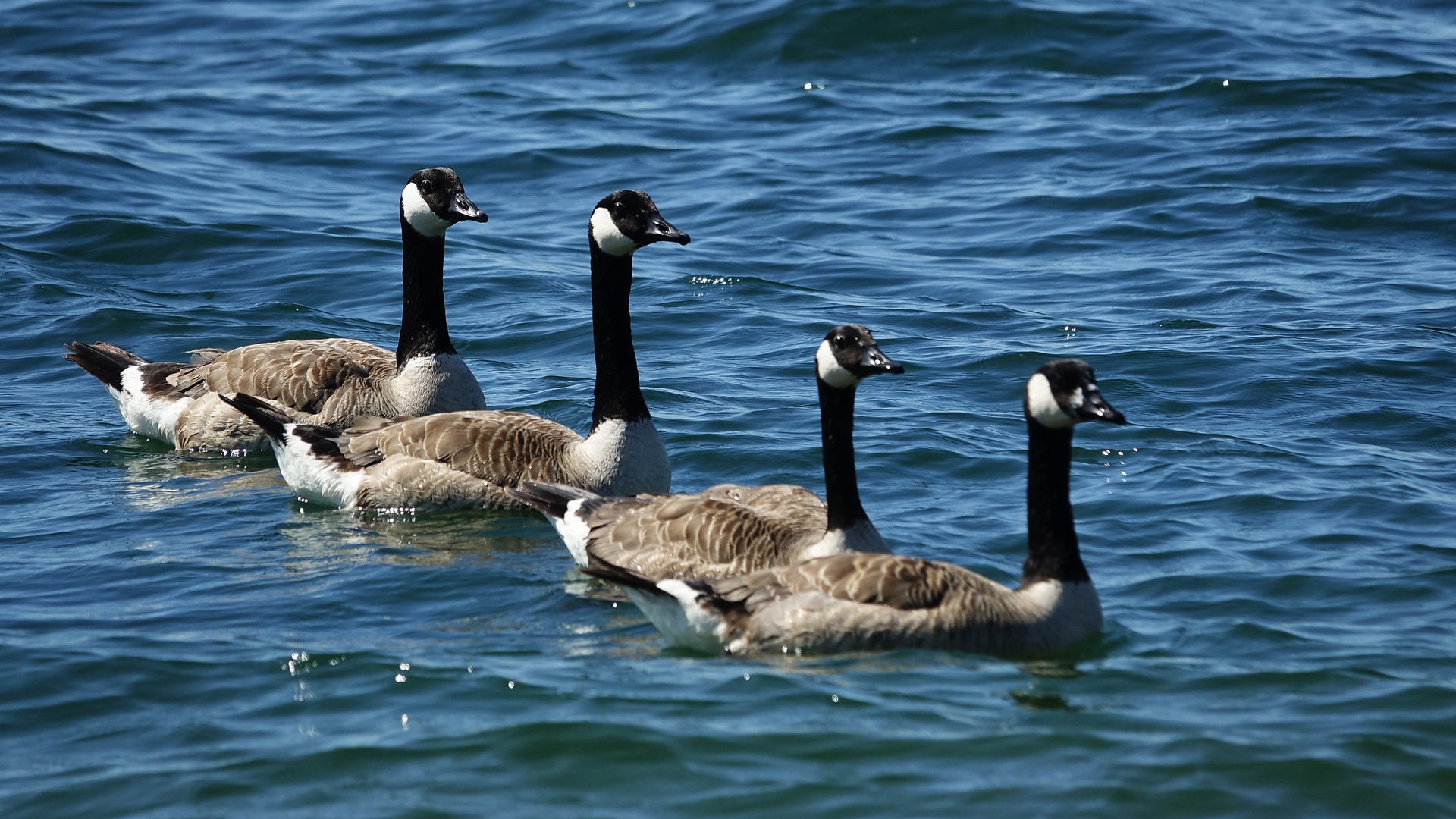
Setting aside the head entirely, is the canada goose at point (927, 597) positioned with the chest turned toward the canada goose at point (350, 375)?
no

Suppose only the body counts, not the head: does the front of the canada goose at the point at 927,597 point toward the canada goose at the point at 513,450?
no

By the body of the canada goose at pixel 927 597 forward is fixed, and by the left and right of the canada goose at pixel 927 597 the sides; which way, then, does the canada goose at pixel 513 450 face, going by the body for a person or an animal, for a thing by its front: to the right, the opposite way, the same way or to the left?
the same way

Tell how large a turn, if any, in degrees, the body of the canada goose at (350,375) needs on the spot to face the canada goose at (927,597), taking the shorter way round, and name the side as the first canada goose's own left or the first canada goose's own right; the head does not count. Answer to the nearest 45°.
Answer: approximately 45° to the first canada goose's own right

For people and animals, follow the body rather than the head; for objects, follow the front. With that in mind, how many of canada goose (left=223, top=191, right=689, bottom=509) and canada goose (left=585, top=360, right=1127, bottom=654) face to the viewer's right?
2

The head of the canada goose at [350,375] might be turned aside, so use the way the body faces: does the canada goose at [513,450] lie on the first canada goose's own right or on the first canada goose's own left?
on the first canada goose's own right

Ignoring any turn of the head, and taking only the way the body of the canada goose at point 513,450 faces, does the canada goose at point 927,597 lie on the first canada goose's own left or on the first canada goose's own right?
on the first canada goose's own right

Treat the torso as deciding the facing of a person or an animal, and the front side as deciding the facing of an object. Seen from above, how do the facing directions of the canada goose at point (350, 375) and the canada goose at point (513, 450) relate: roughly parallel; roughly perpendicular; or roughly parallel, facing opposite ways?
roughly parallel

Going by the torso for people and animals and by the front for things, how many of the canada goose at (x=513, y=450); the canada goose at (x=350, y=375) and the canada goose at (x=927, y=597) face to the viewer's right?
3

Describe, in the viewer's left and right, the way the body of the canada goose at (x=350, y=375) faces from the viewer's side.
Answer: facing to the right of the viewer

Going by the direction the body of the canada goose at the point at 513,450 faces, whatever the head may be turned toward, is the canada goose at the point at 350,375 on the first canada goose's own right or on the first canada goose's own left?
on the first canada goose's own left

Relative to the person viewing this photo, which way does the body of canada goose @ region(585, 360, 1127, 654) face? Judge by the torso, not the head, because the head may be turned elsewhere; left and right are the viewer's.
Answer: facing to the right of the viewer

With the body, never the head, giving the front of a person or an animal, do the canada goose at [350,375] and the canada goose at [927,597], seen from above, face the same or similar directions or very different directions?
same or similar directions

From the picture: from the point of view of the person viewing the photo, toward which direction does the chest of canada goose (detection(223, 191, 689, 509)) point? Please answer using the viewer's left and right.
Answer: facing to the right of the viewer
